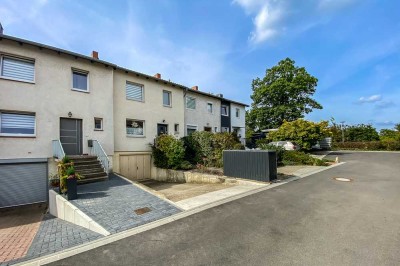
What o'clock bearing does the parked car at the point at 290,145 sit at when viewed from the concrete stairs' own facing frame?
The parked car is roughly at 10 o'clock from the concrete stairs.

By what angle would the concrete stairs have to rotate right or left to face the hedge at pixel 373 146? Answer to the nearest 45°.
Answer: approximately 45° to its left

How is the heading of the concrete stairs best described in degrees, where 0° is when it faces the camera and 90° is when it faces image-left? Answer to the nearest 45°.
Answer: approximately 315°

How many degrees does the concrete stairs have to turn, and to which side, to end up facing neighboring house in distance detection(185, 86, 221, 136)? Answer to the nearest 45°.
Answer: approximately 90° to its left

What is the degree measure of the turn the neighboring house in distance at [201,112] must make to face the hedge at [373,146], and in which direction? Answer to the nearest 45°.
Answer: approximately 90° to its left

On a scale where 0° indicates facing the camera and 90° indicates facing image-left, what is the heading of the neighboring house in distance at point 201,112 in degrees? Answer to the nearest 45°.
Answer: approximately 315°

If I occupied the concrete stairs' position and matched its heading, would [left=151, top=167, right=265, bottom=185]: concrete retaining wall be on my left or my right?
on my left

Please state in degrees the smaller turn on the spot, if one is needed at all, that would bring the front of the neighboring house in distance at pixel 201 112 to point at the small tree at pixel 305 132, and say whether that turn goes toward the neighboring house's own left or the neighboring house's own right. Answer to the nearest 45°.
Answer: approximately 45° to the neighboring house's own left

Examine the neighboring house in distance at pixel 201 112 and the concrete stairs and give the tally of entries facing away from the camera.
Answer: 0

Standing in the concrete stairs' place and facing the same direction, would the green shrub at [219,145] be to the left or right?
on its left

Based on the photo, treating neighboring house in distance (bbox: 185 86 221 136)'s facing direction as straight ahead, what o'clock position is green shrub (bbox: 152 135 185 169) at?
The green shrub is roughly at 2 o'clock from the neighboring house in distance.

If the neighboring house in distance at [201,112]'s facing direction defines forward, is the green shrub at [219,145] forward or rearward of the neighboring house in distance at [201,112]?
forward
